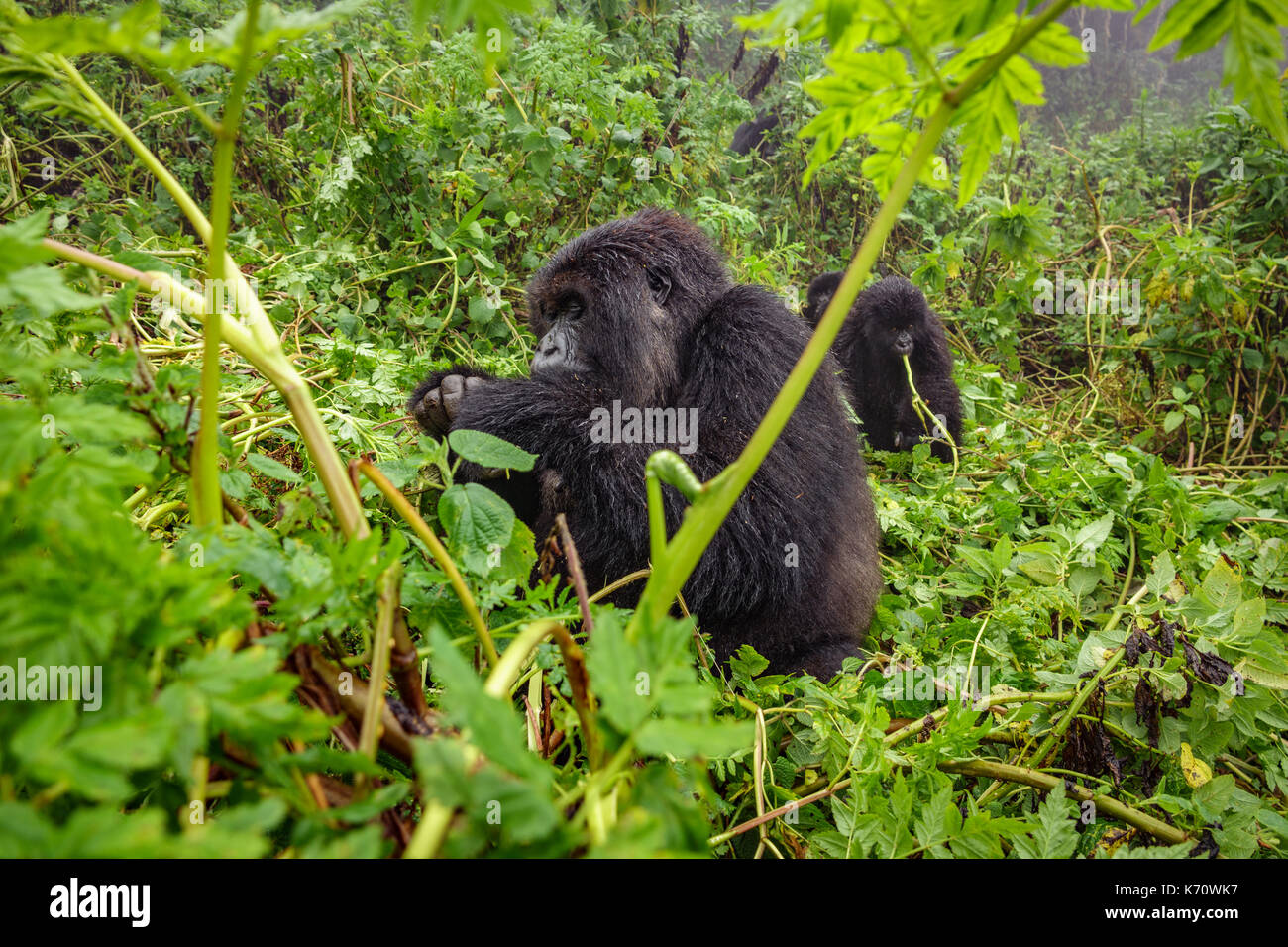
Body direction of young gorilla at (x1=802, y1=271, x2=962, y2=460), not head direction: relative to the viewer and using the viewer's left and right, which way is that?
facing the viewer

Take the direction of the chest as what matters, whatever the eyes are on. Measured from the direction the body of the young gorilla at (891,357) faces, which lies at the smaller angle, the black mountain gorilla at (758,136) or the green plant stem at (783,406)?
the green plant stem

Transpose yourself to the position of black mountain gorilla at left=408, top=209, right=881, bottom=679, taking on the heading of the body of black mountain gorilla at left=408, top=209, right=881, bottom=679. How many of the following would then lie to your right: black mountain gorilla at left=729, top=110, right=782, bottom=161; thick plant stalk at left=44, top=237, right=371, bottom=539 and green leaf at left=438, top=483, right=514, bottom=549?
1

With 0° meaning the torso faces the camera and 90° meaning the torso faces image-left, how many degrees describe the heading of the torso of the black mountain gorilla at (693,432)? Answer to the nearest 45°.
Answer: approximately 90°

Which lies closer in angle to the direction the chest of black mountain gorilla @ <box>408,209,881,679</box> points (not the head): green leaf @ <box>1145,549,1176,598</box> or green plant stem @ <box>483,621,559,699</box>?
the green plant stem

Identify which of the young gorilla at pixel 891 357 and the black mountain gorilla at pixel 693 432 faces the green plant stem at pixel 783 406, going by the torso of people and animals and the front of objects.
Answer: the young gorilla

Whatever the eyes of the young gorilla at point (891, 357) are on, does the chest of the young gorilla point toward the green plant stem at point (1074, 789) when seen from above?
yes

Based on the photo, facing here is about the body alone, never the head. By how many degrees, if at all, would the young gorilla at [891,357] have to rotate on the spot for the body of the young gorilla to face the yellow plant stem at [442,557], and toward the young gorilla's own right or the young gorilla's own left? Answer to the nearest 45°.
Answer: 0° — it already faces it

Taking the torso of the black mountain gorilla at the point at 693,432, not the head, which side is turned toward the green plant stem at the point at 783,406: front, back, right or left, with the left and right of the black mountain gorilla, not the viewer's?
left

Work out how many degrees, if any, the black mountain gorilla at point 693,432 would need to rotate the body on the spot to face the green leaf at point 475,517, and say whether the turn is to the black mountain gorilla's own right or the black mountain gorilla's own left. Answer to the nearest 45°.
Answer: approximately 90° to the black mountain gorilla's own left

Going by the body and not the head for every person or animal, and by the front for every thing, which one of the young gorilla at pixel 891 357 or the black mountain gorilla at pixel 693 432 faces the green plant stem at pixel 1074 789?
the young gorilla

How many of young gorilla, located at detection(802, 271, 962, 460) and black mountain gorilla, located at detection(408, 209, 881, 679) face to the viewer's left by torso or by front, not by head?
1

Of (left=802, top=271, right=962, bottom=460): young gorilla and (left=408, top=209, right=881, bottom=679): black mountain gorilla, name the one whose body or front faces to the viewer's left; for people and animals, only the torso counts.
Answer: the black mountain gorilla

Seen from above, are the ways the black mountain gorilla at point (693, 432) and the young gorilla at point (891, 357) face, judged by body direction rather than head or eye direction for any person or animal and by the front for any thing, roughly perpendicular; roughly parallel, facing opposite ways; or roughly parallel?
roughly perpendicular

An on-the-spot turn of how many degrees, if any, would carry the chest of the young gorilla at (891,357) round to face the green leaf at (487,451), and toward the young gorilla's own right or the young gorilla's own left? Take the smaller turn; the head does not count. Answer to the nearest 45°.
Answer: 0° — it already faces it
